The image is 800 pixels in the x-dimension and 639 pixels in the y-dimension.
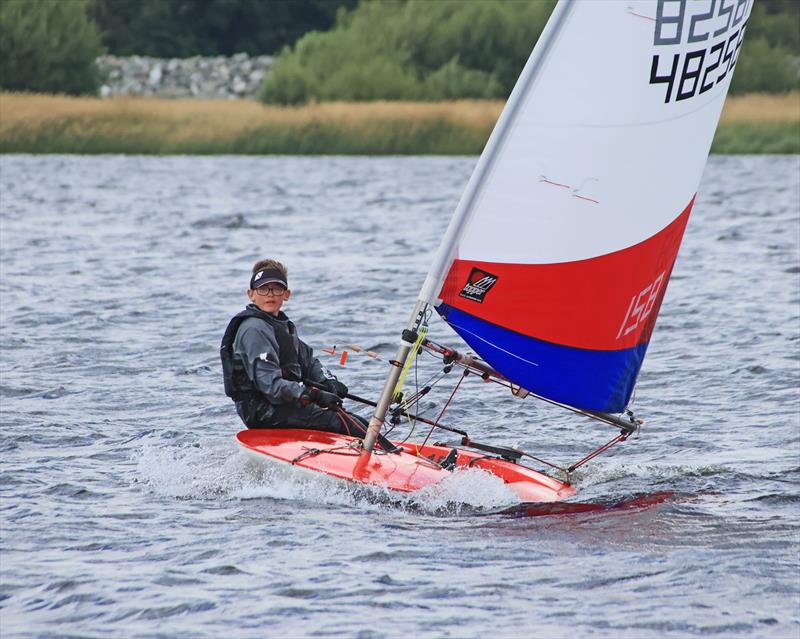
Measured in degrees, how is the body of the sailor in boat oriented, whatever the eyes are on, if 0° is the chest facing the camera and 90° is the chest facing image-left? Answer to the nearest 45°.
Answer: approximately 315°

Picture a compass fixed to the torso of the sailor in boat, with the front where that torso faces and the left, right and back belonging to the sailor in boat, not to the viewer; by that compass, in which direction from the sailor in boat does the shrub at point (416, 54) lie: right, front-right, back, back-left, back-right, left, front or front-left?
back-left

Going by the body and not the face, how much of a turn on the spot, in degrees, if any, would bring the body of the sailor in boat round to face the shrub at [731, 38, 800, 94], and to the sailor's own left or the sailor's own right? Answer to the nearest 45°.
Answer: approximately 90° to the sailor's own left
